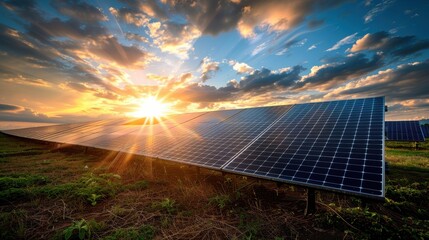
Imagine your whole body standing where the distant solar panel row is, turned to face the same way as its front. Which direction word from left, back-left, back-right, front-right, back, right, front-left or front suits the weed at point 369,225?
front

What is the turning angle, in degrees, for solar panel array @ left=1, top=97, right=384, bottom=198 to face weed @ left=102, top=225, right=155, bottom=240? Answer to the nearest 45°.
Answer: approximately 45° to its left

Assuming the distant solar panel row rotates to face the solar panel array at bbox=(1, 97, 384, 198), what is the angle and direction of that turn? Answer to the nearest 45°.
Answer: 0° — it already faces it

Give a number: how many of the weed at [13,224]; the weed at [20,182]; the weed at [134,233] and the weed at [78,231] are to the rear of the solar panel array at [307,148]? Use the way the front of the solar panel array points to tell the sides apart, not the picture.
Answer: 0

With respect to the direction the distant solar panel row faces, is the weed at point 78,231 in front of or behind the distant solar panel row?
in front

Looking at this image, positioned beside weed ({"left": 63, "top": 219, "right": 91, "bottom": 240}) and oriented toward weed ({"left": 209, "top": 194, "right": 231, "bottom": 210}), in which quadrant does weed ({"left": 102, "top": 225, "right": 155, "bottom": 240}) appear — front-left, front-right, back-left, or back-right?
front-right

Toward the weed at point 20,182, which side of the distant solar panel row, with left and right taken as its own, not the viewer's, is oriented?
front

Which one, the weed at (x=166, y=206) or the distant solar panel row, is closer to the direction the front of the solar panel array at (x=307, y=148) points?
the weed

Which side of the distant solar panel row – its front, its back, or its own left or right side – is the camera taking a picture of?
front

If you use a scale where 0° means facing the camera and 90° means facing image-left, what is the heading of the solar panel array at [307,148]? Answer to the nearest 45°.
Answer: approximately 45°

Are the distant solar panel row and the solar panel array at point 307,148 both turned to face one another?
no

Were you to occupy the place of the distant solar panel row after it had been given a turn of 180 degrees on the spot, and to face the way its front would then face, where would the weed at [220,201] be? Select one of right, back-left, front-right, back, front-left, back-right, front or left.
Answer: back

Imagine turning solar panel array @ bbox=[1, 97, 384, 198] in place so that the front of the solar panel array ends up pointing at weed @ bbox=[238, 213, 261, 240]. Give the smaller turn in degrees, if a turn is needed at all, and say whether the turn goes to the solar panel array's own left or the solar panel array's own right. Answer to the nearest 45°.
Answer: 0° — it already faces it

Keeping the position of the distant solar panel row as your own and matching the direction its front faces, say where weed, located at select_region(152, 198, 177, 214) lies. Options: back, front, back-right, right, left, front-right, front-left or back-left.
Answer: front

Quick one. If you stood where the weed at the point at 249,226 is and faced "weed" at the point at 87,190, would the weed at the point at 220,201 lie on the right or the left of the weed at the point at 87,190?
right

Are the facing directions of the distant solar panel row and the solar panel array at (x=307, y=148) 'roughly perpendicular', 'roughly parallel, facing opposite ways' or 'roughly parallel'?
roughly parallel

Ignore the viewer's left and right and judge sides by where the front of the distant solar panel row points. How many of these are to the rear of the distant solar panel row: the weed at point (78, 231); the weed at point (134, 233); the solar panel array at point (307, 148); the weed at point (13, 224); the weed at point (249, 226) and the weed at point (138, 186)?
0

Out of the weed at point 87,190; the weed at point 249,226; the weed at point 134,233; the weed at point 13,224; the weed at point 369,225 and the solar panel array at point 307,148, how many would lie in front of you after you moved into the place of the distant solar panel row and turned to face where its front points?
6

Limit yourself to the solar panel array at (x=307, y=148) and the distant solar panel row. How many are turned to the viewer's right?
0

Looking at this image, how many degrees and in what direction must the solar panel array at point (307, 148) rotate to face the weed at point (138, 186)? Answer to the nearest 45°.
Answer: approximately 45° to its right
